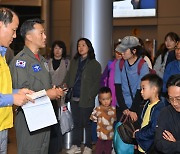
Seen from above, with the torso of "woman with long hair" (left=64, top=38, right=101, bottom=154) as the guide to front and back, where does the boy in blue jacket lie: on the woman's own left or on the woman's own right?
on the woman's own left

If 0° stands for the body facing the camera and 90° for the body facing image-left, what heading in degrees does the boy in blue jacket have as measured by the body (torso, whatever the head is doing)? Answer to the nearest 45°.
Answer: approximately 45°

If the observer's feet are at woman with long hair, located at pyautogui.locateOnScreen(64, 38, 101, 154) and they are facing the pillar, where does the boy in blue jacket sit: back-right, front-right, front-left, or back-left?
back-right

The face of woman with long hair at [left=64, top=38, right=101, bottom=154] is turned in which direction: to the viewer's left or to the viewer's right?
to the viewer's left

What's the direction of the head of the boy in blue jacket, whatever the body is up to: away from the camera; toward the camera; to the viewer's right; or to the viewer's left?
to the viewer's left

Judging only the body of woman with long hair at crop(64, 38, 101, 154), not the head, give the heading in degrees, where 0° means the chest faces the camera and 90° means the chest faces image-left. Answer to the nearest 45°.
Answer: approximately 45°

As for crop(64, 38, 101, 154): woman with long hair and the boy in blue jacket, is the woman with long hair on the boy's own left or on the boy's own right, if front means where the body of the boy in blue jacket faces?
on the boy's own right
